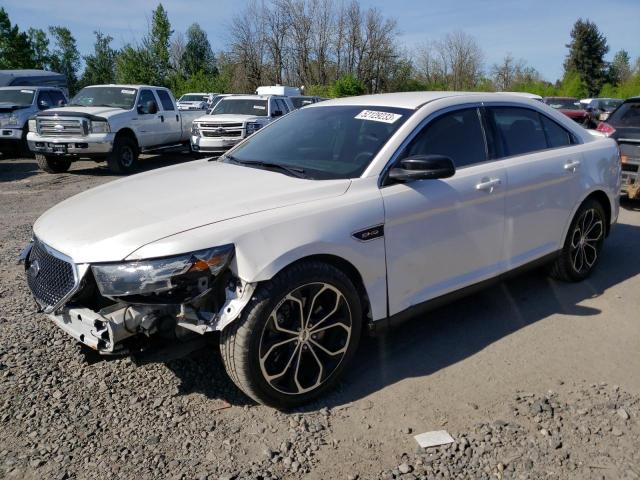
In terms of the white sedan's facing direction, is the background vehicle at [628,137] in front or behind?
behind

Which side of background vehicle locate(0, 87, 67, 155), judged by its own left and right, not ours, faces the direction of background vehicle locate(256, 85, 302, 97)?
back

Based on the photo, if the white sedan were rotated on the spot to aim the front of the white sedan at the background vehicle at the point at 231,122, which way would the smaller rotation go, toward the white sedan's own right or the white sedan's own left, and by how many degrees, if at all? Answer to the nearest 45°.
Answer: approximately 135° to the white sedan's own right

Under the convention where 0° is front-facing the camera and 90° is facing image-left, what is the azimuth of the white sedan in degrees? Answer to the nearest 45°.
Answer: approximately 45°

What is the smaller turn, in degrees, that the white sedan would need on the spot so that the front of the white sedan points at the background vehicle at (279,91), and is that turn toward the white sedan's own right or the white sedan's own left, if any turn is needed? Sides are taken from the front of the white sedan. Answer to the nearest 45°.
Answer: approximately 135° to the white sedan's own right

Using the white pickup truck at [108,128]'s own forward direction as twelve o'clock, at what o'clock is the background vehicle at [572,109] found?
The background vehicle is roughly at 7 o'clock from the white pickup truck.

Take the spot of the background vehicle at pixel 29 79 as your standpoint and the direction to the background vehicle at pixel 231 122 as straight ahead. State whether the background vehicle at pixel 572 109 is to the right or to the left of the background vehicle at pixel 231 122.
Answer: left

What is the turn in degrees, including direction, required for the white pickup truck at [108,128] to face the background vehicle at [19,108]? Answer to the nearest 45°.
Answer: approximately 90° to its right

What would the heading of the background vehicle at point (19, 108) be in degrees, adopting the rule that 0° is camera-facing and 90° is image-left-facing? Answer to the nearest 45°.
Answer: approximately 45°

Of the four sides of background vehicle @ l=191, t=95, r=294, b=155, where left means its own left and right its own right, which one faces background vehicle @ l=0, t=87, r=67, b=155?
right

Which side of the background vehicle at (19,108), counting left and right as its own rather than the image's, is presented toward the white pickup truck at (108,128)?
left
